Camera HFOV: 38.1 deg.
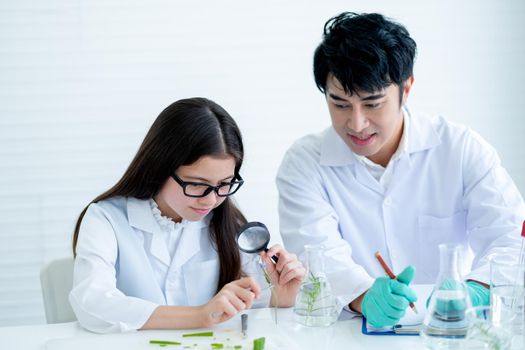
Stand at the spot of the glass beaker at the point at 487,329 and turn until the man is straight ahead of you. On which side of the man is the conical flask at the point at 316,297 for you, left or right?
left

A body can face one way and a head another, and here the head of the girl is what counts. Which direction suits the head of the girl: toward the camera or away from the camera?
toward the camera

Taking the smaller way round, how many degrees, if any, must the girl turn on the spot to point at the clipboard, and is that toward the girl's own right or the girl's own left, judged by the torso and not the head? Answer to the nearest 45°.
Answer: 0° — they already face it

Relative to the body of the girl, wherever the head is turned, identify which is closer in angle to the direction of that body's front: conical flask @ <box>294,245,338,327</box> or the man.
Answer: the conical flask

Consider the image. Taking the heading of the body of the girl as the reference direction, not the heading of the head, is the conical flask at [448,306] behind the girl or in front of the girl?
in front

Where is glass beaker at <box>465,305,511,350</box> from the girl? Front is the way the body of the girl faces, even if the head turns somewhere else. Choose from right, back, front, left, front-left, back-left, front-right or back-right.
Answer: front

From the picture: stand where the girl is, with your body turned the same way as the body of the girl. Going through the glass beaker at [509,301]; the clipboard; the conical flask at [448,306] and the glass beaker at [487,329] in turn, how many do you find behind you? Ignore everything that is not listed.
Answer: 0

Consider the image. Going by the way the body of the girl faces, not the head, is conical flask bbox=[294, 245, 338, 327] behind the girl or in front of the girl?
in front

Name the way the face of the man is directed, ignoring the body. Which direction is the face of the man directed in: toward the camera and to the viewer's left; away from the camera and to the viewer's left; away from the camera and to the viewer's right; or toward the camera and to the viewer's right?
toward the camera and to the viewer's left

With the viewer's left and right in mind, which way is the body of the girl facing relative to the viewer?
facing the viewer and to the right of the viewer

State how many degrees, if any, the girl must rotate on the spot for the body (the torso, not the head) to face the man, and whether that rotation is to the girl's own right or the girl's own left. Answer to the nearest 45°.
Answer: approximately 45° to the girl's own left
